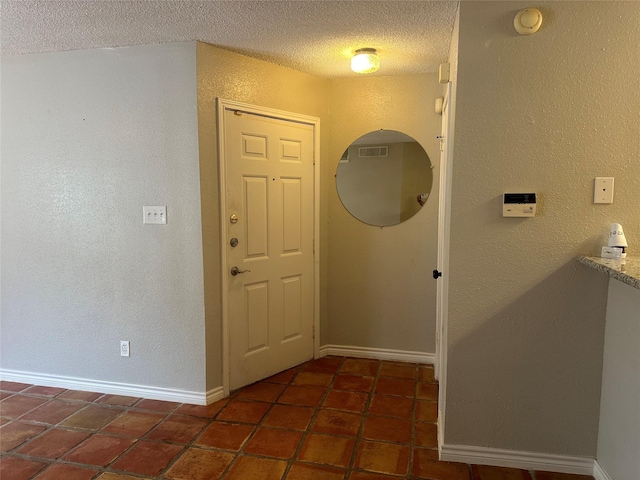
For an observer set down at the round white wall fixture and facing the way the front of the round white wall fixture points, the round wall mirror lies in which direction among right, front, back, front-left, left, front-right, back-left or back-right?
back-right

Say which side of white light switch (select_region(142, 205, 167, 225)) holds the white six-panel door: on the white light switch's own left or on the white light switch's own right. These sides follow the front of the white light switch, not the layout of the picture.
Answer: on the white light switch's own left

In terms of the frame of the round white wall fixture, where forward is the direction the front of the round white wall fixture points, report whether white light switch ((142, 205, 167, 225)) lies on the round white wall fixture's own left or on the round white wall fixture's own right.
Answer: on the round white wall fixture's own right

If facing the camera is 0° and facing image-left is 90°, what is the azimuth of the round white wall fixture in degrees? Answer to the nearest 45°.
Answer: approximately 0°

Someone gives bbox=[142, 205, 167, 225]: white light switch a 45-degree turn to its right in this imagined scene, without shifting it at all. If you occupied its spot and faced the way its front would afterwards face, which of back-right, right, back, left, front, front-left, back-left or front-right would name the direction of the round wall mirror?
back-left

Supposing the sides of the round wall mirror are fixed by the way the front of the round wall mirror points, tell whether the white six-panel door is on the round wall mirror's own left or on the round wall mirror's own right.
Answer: on the round wall mirror's own right
